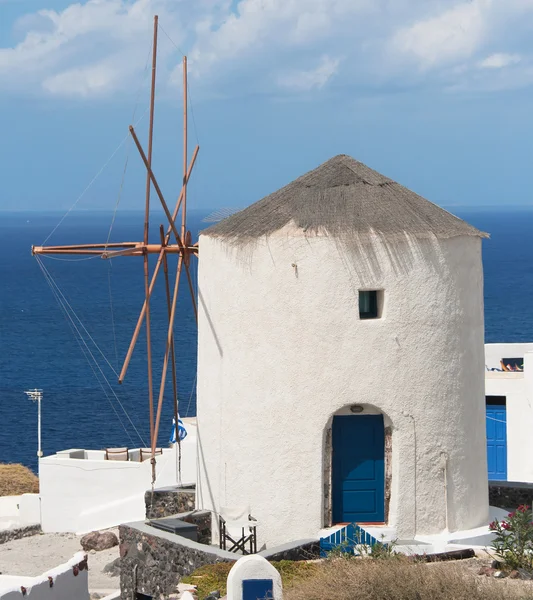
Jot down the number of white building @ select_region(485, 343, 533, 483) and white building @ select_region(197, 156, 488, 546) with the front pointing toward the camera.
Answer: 2

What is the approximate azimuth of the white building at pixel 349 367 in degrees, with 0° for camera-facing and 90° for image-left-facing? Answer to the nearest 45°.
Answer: approximately 0°

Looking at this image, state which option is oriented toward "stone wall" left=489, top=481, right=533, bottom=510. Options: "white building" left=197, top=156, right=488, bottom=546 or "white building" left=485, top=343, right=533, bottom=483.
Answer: "white building" left=485, top=343, right=533, bottom=483

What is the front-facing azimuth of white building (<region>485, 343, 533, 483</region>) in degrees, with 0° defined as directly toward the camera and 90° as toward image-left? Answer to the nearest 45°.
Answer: approximately 0°

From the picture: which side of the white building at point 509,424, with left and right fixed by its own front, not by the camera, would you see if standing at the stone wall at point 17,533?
right

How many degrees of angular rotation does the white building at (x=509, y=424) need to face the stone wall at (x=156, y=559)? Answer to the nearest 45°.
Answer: approximately 45° to its right

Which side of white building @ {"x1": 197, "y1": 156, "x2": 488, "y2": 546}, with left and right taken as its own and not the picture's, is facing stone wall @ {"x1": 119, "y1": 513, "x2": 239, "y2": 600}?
right
